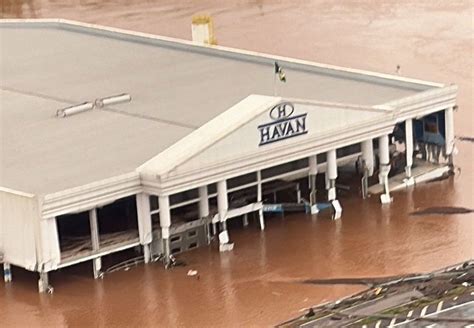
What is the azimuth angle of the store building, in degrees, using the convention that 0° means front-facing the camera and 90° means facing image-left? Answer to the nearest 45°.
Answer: approximately 315°

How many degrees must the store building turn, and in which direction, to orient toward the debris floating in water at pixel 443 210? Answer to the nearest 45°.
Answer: approximately 45° to its left
